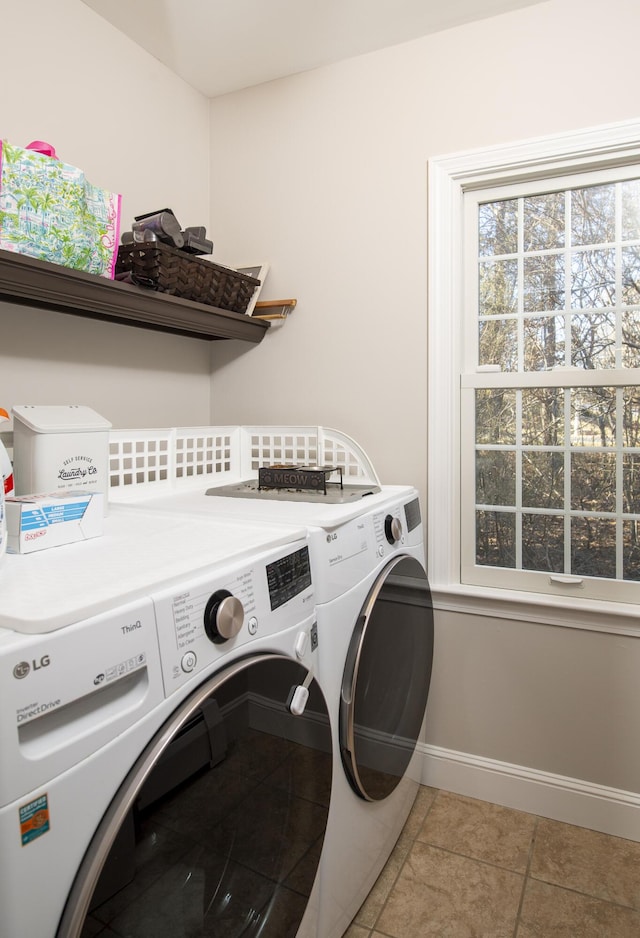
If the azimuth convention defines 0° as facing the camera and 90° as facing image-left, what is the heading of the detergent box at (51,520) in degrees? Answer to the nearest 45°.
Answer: approximately 315°

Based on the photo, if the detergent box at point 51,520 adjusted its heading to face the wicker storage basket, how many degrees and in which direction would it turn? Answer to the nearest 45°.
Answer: approximately 90° to its left

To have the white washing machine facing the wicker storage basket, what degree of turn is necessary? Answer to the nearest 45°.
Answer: approximately 135° to its left

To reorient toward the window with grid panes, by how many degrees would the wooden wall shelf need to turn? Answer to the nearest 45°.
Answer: approximately 45° to its left

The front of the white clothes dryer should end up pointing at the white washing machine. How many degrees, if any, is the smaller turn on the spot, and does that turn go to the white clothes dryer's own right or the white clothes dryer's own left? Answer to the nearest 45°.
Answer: approximately 90° to the white clothes dryer's own right

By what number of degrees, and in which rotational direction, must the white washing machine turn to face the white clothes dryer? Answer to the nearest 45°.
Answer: approximately 90° to its left

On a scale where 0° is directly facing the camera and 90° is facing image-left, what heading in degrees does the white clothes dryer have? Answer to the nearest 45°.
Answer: approximately 315°
